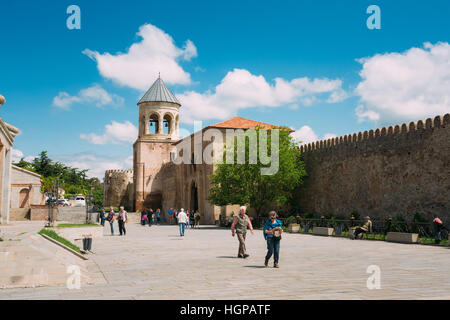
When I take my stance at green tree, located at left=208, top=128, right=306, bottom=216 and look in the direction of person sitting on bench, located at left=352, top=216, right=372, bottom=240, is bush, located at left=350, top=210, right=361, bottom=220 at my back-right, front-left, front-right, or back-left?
front-left

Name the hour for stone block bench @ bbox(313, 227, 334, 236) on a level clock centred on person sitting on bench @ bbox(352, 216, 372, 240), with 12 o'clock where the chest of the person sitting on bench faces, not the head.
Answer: The stone block bench is roughly at 2 o'clock from the person sitting on bench.

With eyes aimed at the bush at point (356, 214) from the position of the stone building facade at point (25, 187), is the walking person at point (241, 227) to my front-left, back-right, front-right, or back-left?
front-right

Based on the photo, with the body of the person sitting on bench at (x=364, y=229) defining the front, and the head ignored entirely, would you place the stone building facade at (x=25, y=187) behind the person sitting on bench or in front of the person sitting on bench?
in front

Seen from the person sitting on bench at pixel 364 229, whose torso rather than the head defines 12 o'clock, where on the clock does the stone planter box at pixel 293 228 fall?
The stone planter box is roughly at 2 o'clock from the person sitting on bench.

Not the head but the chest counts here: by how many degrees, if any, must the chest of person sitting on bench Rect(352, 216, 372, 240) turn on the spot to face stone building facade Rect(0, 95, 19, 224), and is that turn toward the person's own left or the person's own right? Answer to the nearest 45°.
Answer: approximately 45° to the person's own left

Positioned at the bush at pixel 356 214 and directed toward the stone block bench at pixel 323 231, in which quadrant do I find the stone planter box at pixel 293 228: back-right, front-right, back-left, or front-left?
front-right

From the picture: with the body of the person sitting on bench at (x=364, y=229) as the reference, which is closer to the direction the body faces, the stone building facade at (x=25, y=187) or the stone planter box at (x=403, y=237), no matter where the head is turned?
the stone building facade

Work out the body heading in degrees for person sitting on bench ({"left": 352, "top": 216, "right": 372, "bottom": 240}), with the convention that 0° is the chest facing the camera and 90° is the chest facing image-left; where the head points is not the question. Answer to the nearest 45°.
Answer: approximately 90°

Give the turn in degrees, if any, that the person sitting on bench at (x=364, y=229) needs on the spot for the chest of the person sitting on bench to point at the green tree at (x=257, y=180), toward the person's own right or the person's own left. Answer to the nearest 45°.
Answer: approximately 45° to the person's own right

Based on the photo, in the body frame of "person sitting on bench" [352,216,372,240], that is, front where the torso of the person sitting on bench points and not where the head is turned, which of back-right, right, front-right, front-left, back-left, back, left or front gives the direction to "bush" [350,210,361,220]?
right
